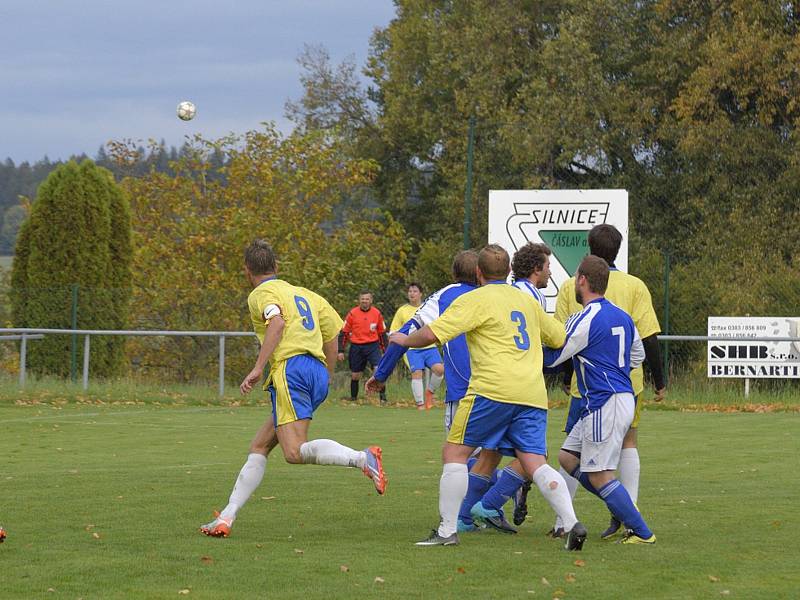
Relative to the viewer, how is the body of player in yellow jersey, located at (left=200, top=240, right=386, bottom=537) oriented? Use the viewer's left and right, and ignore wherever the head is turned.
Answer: facing away from the viewer and to the left of the viewer

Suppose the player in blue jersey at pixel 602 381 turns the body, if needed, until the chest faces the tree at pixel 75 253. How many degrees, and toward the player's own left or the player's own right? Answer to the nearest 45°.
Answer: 0° — they already face it

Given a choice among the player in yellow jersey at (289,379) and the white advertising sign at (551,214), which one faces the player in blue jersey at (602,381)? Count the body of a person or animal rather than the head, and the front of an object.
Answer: the white advertising sign

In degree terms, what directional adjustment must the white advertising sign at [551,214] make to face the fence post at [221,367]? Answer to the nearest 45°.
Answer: approximately 90° to its right

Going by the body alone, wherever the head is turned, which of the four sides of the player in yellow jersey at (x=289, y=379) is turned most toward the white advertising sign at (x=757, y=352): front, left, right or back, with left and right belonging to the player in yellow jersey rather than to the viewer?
right

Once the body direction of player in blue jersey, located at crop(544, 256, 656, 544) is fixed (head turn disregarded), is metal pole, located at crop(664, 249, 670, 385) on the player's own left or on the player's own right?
on the player's own right

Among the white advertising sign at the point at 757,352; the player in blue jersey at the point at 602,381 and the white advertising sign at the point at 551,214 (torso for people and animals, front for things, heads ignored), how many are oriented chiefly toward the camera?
2

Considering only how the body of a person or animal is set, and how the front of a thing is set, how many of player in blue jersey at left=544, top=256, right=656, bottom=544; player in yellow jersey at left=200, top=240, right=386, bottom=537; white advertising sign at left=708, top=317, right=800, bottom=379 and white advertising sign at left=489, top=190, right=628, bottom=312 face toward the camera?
2

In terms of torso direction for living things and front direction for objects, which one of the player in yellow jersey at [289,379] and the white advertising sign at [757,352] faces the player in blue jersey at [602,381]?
the white advertising sign

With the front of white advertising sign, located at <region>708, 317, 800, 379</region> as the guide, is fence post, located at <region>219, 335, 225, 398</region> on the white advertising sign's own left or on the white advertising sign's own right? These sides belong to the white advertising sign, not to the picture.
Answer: on the white advertising sign's own right
